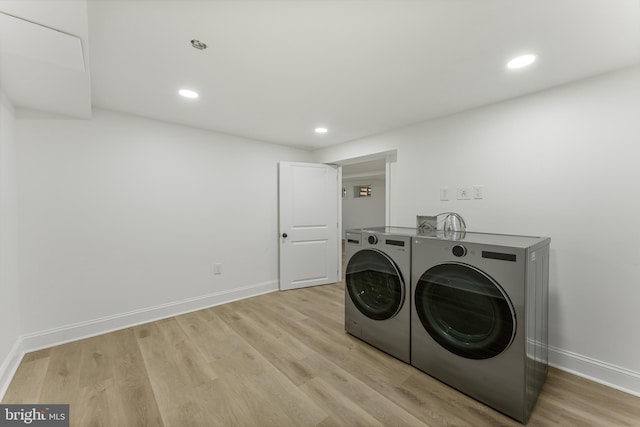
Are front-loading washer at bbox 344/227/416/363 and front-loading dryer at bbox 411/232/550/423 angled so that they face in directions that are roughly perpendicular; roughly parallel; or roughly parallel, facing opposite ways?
roughly parallel

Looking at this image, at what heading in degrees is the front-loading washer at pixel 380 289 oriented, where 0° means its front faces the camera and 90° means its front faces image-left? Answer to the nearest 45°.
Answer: approximately 45°

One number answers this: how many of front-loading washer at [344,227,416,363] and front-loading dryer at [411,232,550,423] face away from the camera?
0

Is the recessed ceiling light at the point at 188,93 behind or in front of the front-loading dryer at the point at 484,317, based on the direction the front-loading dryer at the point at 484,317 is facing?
in front

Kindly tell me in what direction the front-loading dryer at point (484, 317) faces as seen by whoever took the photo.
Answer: facing the viewer and to the left of the viewer

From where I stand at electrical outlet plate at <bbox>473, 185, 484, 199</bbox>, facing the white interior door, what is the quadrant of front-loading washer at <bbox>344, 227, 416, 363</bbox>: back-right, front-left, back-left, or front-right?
front-left

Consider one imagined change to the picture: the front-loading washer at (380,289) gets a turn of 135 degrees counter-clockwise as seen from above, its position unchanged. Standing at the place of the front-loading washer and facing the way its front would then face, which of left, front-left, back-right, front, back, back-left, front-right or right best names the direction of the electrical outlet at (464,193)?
front-left

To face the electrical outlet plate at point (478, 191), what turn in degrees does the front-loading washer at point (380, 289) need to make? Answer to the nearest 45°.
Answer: approximately 180°
